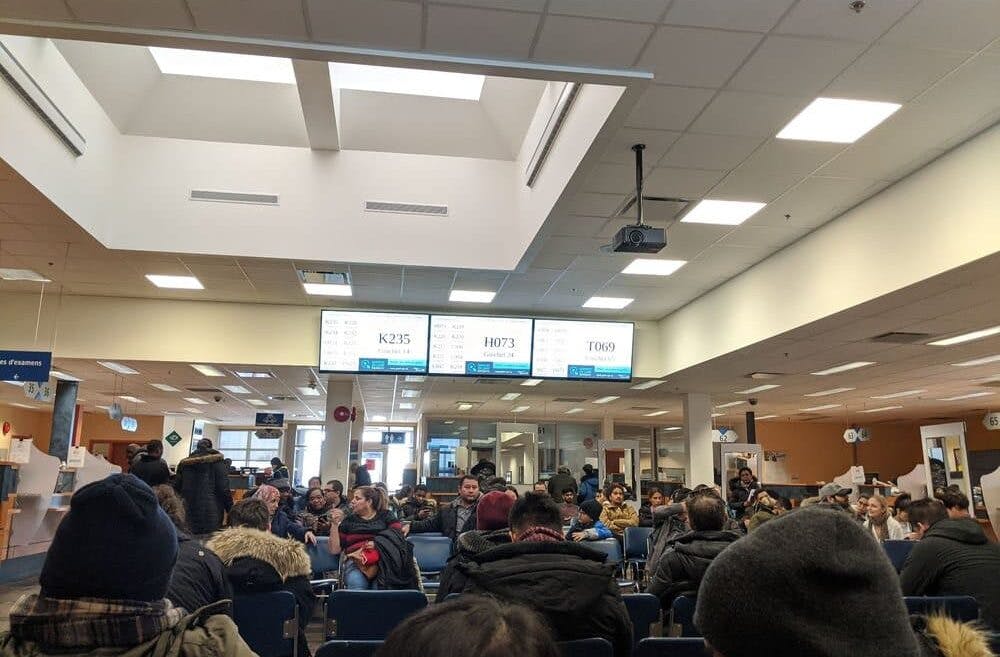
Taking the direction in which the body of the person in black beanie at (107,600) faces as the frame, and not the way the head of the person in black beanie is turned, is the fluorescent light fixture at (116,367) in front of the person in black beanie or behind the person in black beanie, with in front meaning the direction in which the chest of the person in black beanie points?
in front

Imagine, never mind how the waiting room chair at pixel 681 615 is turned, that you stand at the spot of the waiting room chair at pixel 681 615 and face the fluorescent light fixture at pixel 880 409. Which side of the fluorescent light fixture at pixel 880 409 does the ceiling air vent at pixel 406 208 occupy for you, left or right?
left

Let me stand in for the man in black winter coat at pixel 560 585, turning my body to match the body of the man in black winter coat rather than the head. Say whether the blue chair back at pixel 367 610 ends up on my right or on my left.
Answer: on my left

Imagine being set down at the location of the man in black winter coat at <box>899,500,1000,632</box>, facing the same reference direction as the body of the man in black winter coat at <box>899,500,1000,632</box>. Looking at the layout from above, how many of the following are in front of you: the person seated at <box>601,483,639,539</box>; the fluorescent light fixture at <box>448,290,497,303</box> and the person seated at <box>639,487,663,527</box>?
3

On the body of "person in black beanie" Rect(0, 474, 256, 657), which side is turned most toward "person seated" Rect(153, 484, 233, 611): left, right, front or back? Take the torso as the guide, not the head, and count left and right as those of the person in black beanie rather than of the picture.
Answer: front

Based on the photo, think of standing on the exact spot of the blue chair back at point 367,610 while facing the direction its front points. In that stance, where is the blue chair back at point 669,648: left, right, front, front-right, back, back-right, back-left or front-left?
back-right

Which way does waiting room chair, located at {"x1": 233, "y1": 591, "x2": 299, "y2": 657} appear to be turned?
away from the camera

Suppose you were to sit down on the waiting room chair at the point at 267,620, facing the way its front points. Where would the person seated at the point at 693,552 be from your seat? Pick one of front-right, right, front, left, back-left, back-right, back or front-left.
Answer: right

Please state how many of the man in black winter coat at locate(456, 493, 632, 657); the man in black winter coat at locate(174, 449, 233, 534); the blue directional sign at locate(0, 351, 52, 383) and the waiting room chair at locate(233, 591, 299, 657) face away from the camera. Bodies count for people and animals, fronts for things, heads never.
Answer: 3

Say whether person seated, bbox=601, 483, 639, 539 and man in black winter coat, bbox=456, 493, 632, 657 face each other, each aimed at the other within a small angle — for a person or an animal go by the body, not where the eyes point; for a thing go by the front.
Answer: yes

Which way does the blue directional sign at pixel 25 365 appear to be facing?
toward the camera

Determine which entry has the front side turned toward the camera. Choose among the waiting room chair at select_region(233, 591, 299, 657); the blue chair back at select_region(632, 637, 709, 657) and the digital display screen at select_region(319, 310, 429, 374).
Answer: the digital display screen

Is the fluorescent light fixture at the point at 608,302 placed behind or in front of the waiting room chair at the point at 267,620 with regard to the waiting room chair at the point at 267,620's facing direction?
in front

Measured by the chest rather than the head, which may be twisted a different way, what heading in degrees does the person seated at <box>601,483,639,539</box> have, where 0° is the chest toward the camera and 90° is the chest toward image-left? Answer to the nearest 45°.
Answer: approximately 0°

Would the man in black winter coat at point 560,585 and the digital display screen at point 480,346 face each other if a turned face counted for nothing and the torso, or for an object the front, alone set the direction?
yes

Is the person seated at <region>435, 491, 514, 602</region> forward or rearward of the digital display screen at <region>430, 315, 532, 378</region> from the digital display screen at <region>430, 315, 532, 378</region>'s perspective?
forward

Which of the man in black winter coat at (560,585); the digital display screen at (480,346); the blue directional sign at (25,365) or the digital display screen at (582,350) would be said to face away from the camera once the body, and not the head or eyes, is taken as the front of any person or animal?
the man in black winter coat

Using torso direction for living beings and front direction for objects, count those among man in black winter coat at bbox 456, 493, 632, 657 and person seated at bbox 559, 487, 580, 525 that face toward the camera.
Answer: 1

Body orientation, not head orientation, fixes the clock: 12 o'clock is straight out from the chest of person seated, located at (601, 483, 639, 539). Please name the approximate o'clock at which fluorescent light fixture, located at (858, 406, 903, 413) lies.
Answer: The fluorescent light fixture is roughly at 7 o'clock from the person seated.

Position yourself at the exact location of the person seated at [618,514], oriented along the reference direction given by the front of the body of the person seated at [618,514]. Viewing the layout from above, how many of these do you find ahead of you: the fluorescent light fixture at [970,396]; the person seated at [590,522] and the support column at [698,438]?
1
